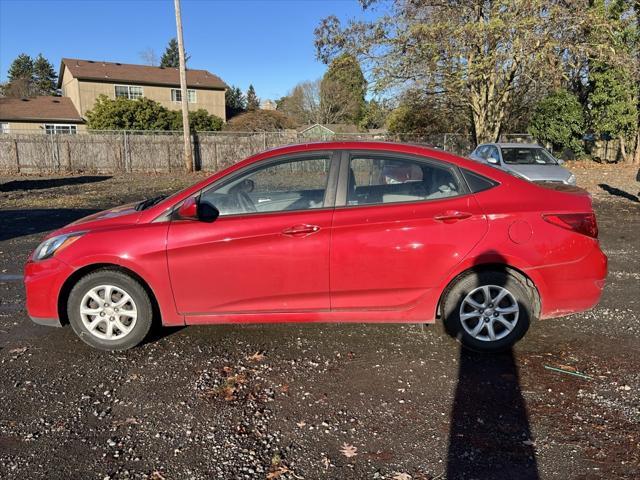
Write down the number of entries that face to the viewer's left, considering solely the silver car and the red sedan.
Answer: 1

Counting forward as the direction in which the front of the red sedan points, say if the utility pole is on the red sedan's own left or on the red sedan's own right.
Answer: on the red sedan's own right

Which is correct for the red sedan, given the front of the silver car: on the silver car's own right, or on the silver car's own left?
on the silver car's own right

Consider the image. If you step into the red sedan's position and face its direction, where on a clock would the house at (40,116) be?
The house is roughly at 2 o'clock from the red sedan.

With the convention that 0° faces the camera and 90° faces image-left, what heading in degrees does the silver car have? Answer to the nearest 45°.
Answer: approximately 315°

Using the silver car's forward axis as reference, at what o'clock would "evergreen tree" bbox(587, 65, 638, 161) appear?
The evergreen tree is roughly at 8 o'clock from the silver car.

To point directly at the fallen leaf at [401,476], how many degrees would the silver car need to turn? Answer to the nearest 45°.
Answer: approximately 45° to its right

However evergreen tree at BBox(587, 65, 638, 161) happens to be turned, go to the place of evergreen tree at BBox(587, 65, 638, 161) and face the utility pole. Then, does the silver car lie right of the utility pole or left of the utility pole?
left

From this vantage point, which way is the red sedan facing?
to the viewer's left

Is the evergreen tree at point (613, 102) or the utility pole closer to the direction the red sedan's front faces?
the utility pole

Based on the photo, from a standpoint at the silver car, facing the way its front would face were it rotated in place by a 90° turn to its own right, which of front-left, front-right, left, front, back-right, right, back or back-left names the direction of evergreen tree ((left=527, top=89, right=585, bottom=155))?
back-right

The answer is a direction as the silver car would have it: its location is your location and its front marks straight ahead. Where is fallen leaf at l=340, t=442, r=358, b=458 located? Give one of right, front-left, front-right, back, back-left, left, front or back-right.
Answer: front-right

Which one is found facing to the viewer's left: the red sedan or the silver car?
the red sedan

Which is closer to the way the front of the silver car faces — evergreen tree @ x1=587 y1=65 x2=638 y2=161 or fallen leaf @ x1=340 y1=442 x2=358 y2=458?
the fallen leaf

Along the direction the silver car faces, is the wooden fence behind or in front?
behind

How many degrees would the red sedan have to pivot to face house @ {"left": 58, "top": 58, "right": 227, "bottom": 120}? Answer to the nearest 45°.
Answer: approximately 90° to its right
